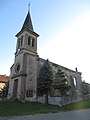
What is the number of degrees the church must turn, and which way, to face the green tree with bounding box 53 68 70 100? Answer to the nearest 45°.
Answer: approximately 135° to its left

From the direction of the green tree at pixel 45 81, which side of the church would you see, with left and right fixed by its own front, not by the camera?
left

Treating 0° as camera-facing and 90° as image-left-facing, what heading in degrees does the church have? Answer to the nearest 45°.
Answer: approximately 45°
